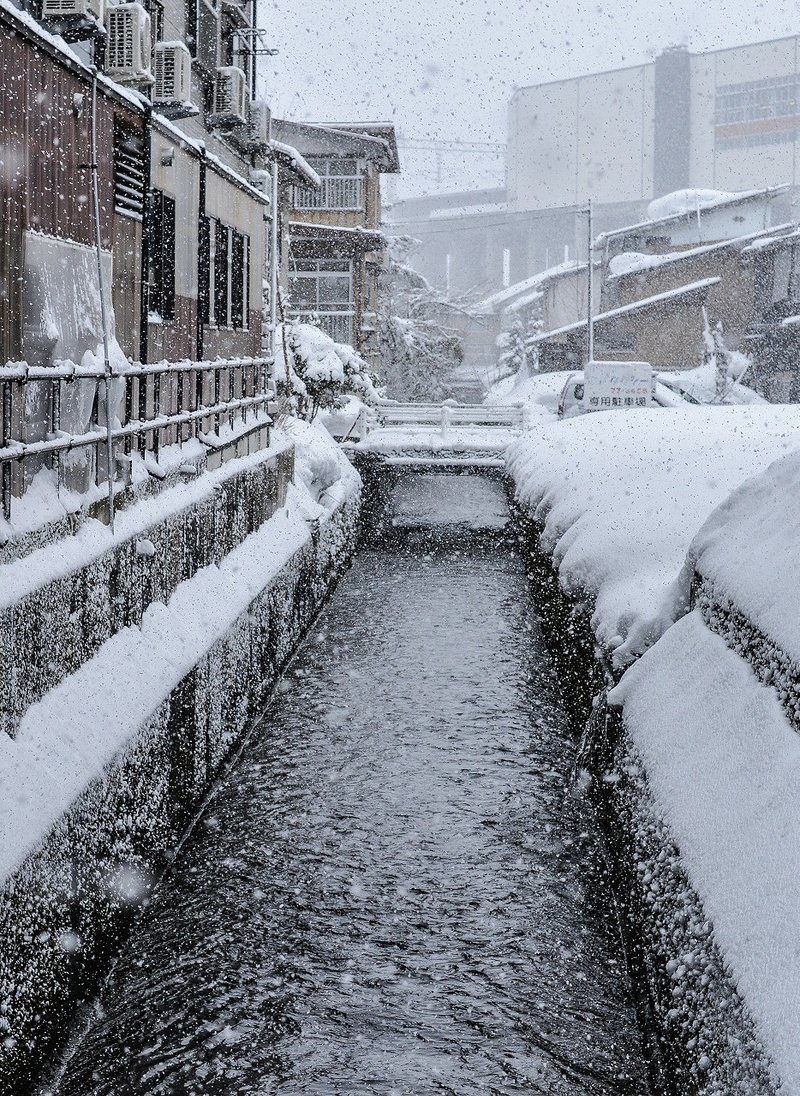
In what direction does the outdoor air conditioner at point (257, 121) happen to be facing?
to the viewer's right

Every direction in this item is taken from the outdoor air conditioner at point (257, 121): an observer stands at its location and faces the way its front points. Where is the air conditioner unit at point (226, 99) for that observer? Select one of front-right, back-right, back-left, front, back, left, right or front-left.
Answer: right

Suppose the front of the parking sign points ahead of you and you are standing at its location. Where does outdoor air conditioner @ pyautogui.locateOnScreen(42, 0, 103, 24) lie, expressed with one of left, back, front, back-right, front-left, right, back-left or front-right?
front

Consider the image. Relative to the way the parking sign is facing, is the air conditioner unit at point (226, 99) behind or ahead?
ahead

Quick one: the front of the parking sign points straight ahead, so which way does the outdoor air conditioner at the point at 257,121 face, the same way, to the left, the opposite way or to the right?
to the left

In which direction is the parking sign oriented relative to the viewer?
toward the camera

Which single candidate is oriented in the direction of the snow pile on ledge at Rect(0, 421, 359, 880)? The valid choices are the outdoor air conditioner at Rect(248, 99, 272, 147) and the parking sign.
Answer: the parking sign

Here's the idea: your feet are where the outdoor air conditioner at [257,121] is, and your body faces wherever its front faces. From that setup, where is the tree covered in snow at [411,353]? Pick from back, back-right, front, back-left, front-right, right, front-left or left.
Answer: left

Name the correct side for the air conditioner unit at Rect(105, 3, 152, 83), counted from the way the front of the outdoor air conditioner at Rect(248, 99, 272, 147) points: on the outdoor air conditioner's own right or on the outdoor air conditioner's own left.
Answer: on the outdoor air conditioner's own right

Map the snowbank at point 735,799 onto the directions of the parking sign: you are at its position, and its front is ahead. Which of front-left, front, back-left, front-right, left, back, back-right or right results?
front

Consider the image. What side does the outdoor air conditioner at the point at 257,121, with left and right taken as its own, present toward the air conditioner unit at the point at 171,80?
right

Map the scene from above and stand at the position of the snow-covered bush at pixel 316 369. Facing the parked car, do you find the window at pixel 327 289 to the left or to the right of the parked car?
left

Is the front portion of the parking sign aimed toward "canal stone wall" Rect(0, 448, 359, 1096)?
yes

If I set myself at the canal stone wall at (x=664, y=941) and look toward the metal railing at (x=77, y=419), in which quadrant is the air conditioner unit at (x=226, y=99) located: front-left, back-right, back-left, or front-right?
front-right

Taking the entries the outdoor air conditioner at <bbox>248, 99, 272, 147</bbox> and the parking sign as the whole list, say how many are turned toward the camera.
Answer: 1

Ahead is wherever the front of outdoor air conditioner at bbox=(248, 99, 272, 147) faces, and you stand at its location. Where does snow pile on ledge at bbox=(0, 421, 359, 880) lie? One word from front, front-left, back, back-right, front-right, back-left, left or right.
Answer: right

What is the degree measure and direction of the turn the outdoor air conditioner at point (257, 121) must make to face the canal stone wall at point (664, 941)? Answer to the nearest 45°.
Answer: approximately 90° to its right
